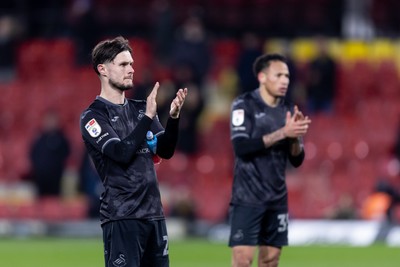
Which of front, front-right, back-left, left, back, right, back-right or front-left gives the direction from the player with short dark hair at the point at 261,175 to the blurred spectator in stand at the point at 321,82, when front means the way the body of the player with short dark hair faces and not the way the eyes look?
back-left

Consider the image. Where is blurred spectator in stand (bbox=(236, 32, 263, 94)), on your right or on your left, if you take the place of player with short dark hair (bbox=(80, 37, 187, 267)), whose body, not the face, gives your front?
on your left

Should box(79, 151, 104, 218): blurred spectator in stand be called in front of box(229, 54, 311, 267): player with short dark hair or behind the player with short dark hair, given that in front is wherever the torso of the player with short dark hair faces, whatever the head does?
behind

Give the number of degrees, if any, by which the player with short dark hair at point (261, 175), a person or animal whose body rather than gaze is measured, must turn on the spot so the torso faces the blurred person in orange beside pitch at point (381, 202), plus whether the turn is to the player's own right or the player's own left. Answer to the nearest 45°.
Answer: approximately 135° to the player's own left

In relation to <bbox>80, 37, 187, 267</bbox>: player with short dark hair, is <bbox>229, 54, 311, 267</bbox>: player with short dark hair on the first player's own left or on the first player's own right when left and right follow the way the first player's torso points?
on the first player's own left

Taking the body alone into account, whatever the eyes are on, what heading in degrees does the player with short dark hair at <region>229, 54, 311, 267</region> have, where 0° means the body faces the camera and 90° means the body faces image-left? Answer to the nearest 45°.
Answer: approximately 315°

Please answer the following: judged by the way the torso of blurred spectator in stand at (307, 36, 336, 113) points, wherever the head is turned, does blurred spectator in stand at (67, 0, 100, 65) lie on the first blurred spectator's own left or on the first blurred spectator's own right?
on the first blurred spectator's own right
